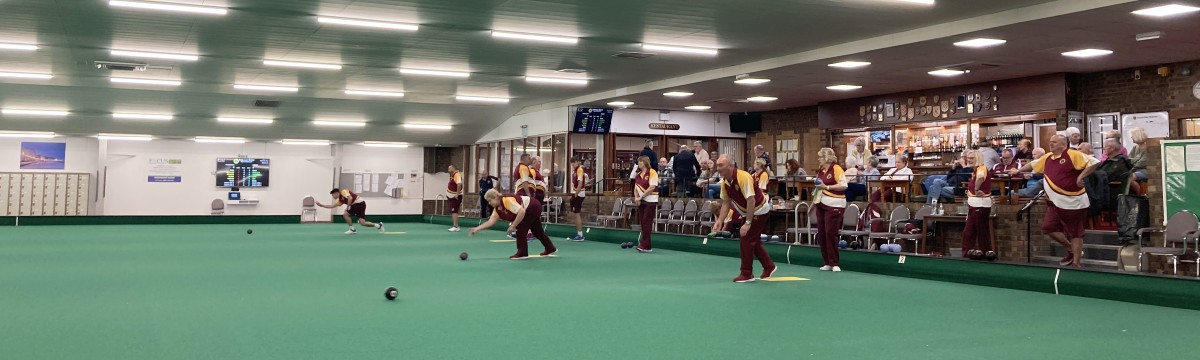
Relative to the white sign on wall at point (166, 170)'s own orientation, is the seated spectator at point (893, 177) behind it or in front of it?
in front

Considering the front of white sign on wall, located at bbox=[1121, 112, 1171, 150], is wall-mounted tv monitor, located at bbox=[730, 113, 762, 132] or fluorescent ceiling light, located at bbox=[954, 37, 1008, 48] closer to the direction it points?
the fluorescent ceiling light

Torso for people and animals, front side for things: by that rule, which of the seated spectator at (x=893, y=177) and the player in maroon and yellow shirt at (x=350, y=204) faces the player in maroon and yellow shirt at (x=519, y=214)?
the seated spectator

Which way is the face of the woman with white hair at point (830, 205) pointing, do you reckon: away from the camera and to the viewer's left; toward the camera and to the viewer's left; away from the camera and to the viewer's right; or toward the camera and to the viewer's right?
toward the camera and to the viewer's left

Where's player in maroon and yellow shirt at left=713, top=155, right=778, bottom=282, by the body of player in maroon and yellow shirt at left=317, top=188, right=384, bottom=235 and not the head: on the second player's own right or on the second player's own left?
on the second player's own left

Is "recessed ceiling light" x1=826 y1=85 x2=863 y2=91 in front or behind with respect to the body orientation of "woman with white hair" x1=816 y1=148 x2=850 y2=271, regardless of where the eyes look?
behind

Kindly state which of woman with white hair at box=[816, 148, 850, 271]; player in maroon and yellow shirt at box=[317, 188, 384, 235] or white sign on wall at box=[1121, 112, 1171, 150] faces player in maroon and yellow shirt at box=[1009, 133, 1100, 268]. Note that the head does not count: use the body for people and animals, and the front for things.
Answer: the white sign on wall

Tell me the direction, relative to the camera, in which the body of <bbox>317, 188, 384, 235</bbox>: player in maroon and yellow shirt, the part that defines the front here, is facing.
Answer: to the viewer's left

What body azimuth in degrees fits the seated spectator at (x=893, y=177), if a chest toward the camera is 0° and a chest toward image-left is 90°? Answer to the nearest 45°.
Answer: approximately 45°

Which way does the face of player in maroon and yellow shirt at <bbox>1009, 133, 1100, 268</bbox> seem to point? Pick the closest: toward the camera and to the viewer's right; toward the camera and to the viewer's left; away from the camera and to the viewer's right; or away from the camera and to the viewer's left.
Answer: toward the camera and to the viewer's left

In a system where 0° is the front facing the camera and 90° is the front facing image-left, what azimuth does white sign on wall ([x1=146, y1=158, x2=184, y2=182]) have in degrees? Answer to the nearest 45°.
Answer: approximately 0°
